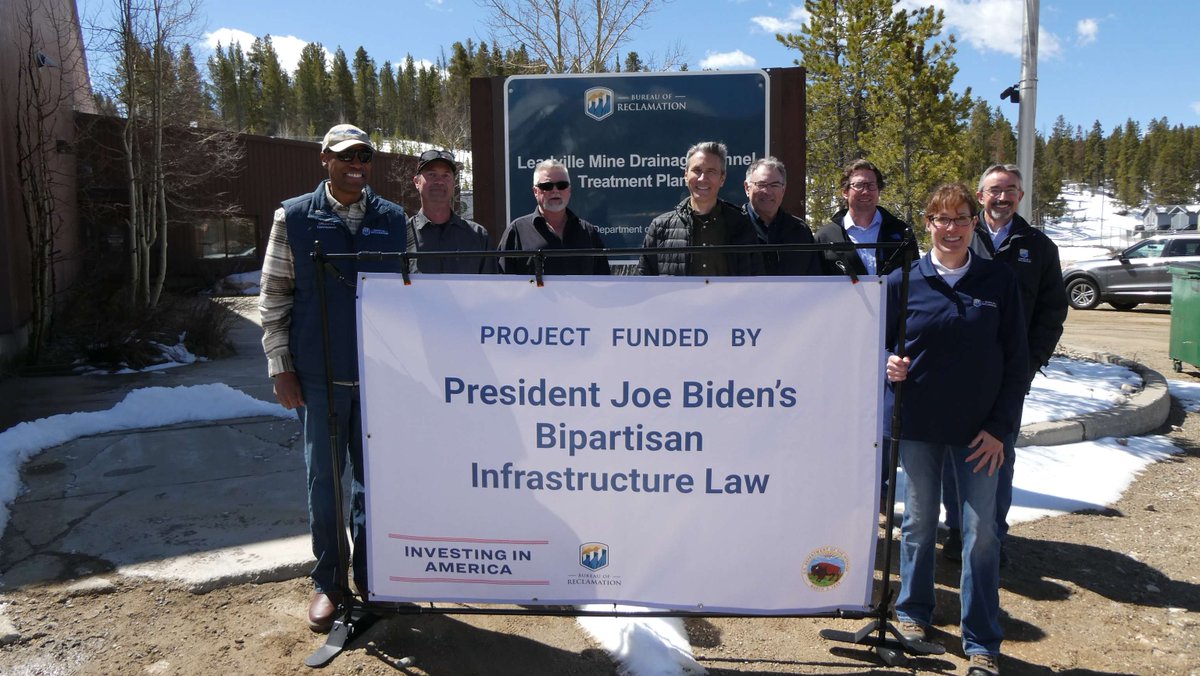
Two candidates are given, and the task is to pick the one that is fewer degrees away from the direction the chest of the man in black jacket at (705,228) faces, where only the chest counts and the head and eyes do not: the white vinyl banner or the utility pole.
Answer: the white vinyl banner

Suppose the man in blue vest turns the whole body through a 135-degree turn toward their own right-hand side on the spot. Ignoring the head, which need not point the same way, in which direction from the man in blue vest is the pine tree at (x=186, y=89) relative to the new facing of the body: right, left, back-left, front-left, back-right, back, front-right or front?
front-right

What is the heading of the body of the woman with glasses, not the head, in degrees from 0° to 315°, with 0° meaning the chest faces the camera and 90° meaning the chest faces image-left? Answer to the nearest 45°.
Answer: approximately 0°

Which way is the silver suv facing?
to the viewer's left

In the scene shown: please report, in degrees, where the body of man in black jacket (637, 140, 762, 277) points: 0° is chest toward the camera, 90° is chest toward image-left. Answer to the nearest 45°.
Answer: approximately 0°

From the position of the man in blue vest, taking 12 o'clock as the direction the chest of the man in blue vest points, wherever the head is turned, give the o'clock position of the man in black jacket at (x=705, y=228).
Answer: The man in black jacket is roughly at 9 o'clock from the man in blue vest.
